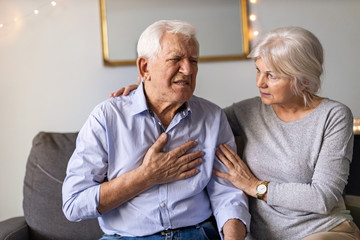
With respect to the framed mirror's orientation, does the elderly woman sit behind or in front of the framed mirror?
in front

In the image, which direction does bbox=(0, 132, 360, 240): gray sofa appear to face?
toward the camera

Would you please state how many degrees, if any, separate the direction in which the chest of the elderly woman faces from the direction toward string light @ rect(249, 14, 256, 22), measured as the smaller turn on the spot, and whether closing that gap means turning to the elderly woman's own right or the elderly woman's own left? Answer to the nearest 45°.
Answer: approximately 135° to the elderly woman's own right

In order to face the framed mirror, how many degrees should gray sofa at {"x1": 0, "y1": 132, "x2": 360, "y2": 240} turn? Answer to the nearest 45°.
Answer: approximately 135° to its left

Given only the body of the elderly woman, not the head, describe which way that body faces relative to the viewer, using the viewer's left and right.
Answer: facing the viewer and to the left of the viewer

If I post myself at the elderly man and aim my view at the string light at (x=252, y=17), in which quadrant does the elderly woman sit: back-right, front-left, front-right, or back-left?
front-right

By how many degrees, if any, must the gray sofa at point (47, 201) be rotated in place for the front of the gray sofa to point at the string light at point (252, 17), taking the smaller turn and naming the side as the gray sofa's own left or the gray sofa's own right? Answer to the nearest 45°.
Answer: approximately 135° to the gray sofa's own left

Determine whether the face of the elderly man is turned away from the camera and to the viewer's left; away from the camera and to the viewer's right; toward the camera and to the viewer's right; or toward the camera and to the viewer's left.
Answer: toward the camera and to the viewer's right

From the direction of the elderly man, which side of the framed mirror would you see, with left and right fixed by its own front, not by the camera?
front

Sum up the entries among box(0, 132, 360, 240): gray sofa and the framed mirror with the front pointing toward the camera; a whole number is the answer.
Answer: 2
